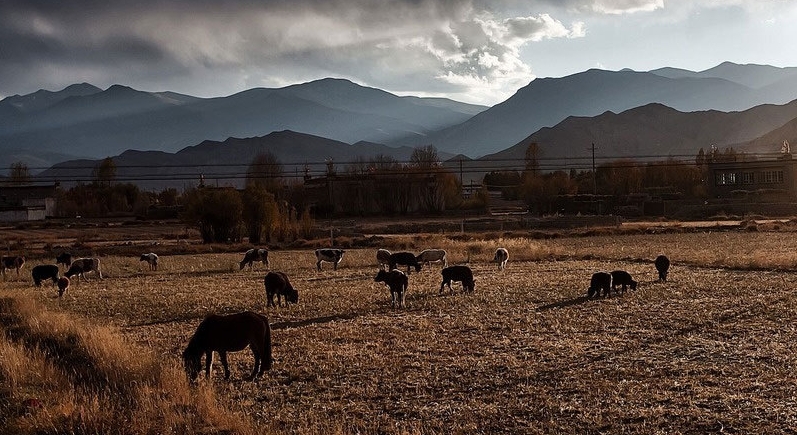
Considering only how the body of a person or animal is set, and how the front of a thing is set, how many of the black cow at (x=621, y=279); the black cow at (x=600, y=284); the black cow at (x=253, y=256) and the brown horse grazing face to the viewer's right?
1

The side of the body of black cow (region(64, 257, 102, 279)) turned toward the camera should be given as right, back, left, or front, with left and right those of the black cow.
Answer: left

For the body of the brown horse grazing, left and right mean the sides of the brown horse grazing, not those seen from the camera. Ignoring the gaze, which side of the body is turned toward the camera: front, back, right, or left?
left

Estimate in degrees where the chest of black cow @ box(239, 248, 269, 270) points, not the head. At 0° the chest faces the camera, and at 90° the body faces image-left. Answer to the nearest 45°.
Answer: approximately 90°

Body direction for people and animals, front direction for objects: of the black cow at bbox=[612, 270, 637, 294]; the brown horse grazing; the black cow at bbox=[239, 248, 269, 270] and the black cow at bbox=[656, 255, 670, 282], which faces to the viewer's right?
the black cow at bbox=[612, 270, 637, 294]

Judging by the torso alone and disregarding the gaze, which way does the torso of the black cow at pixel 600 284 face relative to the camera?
to the viewer's left

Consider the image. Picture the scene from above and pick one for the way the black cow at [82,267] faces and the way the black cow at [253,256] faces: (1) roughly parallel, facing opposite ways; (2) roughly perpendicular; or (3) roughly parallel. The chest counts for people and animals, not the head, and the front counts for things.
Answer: roughly parallel

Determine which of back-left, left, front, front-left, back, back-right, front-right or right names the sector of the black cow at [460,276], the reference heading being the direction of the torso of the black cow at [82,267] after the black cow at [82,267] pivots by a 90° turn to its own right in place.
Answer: back-right

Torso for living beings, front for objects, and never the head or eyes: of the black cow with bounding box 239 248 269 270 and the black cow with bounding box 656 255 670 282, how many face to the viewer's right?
0

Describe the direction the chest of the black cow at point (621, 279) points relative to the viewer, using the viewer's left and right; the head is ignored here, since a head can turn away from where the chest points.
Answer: facing to the right of the viewer

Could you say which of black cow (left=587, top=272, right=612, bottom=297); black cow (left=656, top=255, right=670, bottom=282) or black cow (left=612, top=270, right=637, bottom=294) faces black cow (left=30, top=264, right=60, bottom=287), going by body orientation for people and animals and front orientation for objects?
black cow (left=587, top=272, right=612, bottom=297)
